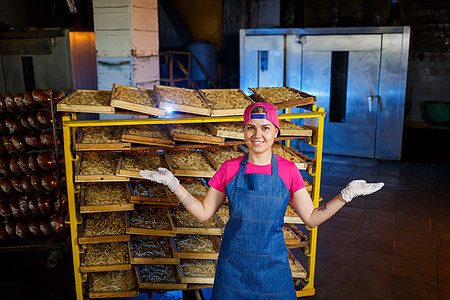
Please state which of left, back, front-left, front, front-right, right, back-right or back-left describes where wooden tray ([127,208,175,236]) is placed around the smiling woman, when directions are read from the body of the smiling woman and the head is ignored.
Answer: back-right

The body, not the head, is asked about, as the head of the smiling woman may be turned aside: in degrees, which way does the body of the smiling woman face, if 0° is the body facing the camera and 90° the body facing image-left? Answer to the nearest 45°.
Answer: approximately 0°

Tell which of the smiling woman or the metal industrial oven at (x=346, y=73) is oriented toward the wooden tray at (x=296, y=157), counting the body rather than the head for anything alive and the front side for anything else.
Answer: the metal industrial oven

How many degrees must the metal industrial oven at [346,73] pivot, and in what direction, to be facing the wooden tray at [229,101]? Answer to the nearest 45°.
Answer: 0° — it already faces it

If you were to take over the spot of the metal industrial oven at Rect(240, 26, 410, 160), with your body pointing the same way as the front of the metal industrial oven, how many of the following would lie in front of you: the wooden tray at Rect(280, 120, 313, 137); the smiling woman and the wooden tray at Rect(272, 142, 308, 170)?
3

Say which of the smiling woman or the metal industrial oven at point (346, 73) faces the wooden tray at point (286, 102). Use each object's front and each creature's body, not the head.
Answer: the metal industrial oven

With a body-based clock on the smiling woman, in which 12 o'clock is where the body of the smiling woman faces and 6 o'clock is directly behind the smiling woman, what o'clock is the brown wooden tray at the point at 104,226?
The brown wooden tray is roughly at 4 o'clock from the smiling woman.

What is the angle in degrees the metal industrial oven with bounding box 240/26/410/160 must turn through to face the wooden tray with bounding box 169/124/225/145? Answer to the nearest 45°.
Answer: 0° — it already faces it

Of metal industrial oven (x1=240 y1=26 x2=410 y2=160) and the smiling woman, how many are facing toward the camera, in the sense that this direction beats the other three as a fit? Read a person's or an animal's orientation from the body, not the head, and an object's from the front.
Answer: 2
